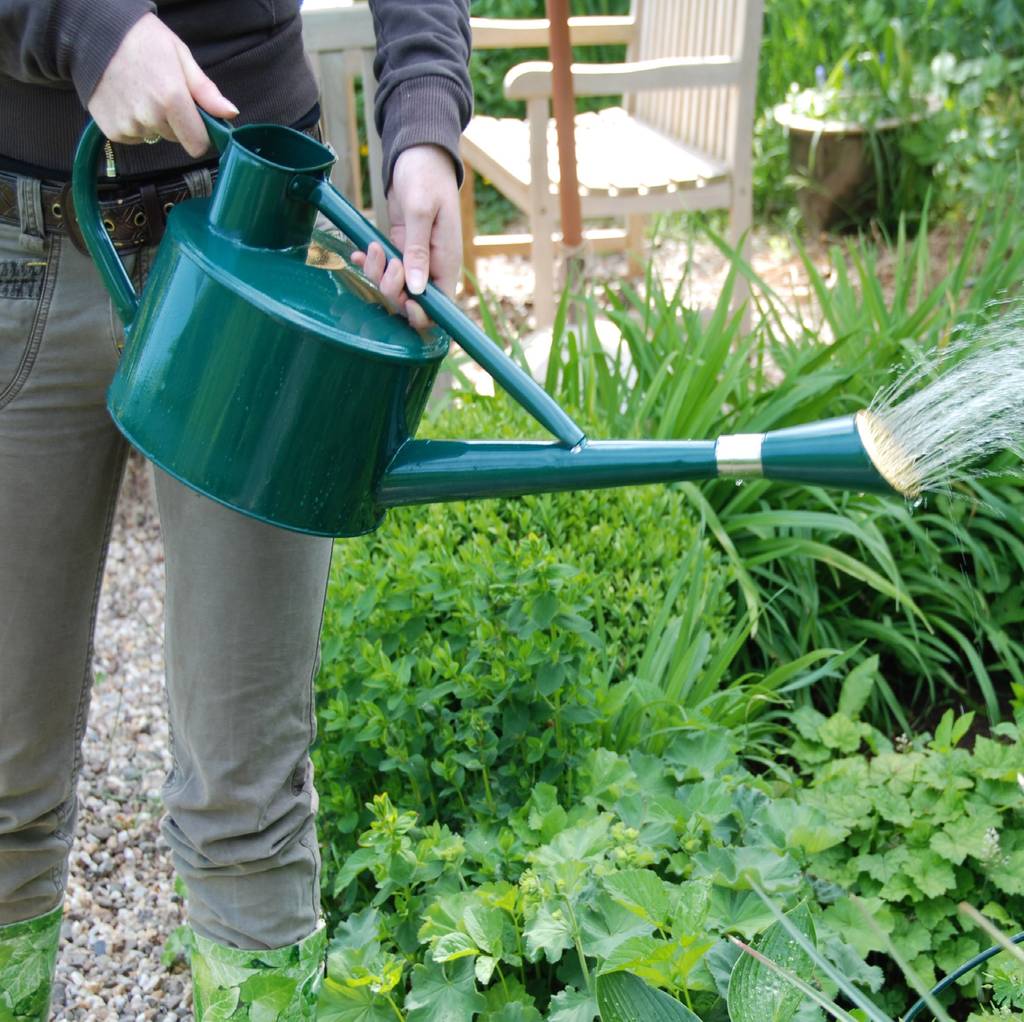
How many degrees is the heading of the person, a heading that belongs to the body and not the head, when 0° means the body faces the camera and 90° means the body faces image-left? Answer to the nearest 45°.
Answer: approximately 0°

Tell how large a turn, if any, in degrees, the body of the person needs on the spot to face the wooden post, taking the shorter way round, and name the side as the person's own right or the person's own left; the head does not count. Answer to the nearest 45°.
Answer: approximately 135° to the person's own left

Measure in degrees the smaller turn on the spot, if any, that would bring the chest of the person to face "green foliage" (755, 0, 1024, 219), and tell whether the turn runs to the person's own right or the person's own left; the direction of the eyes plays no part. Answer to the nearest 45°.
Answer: approximately 135° to the person's own left
